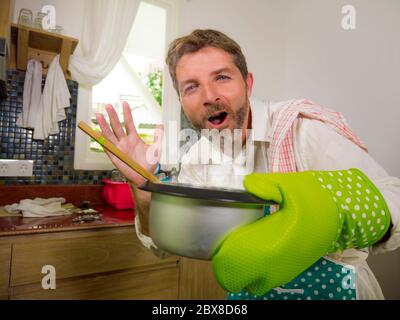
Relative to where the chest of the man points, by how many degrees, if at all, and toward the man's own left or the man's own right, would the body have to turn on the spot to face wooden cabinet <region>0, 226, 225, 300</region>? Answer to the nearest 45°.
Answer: approximately 90° to the man's own right

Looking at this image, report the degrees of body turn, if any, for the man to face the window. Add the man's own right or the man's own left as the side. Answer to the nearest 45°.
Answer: approximately 90° to the man's own right

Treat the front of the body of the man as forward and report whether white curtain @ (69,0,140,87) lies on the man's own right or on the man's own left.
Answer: on the man's own right

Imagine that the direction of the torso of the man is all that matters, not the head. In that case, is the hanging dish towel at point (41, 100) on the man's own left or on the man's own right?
on the man's own right

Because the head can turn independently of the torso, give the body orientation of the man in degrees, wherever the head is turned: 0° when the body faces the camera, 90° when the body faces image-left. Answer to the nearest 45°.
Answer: approximately 45°
